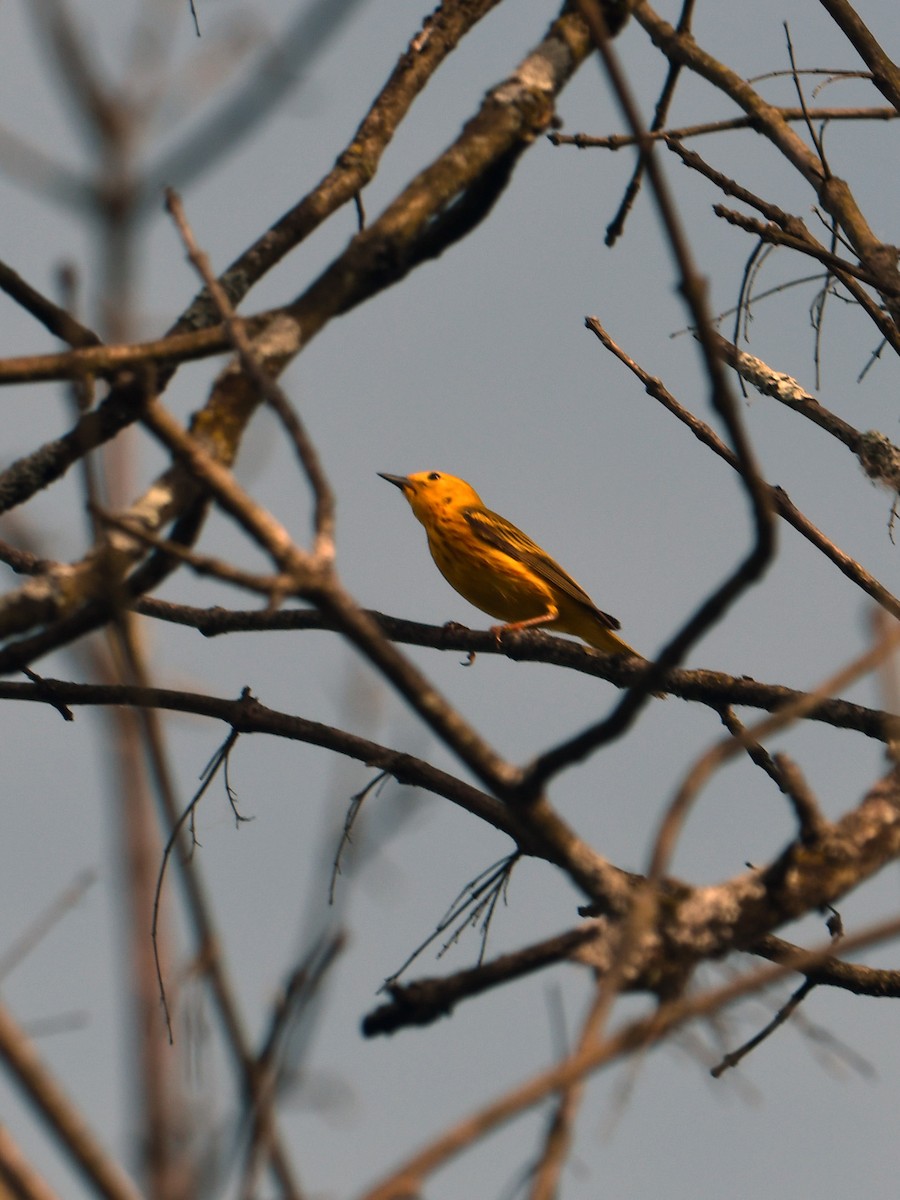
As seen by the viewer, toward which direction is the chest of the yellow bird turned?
to the viewer's left
